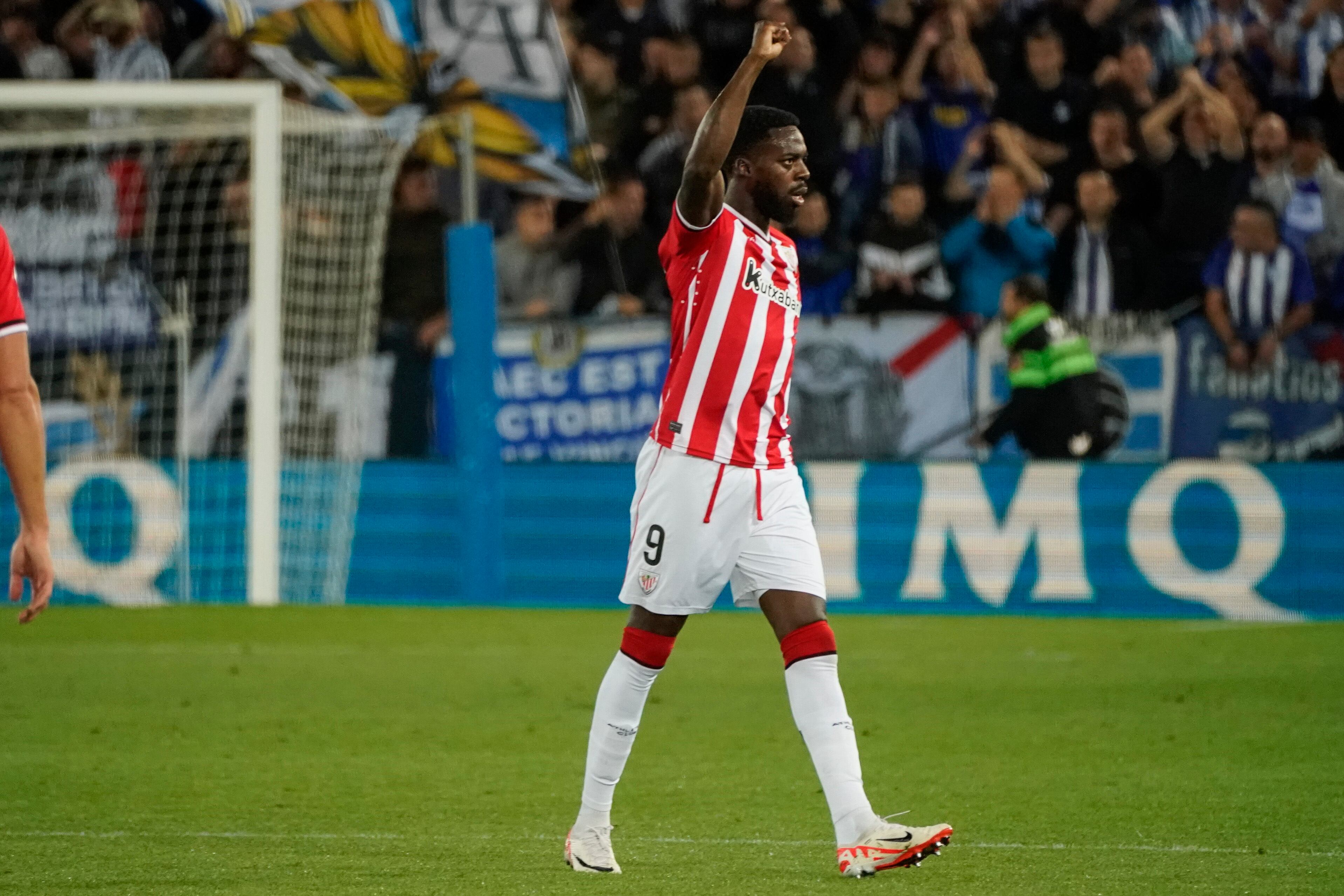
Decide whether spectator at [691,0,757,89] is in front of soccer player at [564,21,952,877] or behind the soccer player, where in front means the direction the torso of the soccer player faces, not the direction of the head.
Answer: behind

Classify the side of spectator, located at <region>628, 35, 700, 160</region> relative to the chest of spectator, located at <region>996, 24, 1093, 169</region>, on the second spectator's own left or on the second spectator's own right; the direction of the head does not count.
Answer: on the second spectator's own right

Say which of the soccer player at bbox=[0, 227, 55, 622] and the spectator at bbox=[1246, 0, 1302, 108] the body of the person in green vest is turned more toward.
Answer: the soccer player

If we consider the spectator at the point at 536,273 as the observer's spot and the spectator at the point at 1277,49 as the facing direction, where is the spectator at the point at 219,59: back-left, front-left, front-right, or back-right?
back-left

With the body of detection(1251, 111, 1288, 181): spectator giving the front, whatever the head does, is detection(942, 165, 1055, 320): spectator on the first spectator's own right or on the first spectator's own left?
on the first spectator's own right

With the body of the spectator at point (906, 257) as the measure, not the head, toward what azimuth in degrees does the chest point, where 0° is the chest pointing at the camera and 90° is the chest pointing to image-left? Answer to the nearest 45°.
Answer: approximately 0°

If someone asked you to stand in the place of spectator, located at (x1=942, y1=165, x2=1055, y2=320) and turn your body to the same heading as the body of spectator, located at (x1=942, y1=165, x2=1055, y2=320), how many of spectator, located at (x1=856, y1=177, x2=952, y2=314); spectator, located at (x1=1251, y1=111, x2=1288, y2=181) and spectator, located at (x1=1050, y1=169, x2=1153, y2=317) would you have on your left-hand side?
2
